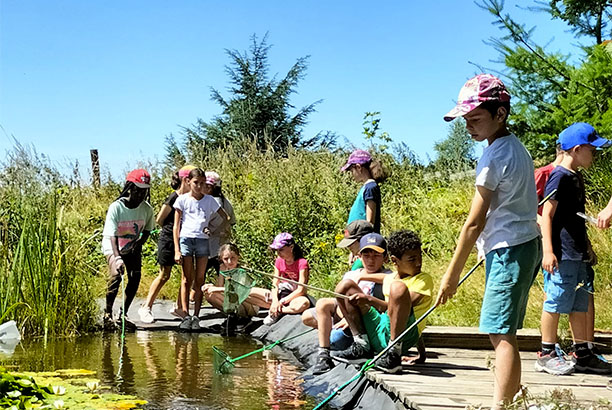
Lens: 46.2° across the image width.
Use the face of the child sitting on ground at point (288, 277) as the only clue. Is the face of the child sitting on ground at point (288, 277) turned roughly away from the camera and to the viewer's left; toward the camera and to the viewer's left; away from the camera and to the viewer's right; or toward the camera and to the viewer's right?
toward the camera and to the viewer's left

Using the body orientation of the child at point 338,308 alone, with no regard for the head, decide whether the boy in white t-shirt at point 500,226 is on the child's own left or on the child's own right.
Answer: on the child's own left

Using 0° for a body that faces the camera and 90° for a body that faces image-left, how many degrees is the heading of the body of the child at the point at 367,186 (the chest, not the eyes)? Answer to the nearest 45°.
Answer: approximately 90°

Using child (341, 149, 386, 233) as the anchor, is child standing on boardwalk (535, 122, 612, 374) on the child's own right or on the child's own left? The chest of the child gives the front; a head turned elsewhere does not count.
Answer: on the child's own left

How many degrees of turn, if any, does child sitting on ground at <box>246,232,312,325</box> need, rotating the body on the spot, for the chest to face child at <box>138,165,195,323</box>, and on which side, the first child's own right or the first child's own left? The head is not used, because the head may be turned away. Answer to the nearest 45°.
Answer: approximately 90° to the first child's own right

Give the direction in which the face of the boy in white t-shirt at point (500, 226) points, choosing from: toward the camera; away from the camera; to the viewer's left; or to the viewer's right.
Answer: to the viewer's left

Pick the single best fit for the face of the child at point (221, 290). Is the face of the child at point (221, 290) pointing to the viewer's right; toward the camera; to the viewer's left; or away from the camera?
toward the camera

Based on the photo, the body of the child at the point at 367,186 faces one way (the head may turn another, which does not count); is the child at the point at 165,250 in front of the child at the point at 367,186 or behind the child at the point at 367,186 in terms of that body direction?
in front

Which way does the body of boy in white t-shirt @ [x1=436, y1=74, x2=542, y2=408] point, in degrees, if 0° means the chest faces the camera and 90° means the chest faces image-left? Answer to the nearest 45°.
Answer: approximately 90°

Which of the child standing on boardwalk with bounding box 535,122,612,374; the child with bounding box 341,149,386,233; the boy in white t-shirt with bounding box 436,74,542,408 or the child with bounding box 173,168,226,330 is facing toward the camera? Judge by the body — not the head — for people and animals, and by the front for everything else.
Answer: the child with bounding box 173,168,226,330

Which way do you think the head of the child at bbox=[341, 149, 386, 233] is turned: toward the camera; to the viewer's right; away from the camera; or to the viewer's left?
to the viewer's left

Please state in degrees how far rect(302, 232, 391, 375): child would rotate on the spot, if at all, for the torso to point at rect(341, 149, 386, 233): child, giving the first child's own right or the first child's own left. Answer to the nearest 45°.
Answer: approximately 135° to the first child's own right

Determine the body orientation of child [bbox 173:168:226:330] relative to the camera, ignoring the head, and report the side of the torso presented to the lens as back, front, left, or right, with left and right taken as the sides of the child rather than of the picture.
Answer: front

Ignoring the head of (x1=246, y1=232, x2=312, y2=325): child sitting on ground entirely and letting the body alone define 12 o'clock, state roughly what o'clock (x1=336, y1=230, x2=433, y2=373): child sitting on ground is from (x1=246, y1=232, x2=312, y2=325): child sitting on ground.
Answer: (x1=336, y1=230, x2=433, y2=373): child sitting on ground is roughly at 10 o'clock from (x1=246, y1=232, x2=312, y2=325): child sitting on ground.

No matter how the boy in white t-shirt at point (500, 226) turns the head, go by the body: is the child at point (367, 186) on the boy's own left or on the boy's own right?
on the boy's own right
